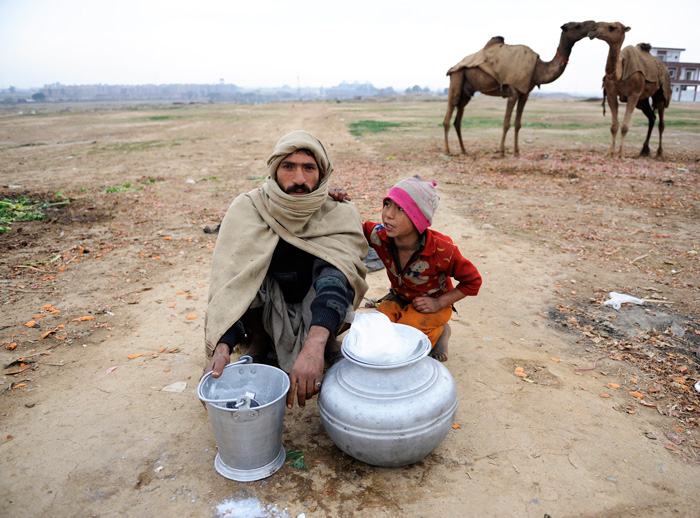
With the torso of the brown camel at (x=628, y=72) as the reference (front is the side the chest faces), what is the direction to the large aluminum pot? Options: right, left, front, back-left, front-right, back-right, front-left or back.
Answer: front-left

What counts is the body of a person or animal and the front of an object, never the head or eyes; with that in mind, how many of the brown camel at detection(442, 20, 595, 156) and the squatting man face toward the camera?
1

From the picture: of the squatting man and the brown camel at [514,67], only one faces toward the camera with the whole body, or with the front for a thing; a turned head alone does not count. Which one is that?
the squatting man

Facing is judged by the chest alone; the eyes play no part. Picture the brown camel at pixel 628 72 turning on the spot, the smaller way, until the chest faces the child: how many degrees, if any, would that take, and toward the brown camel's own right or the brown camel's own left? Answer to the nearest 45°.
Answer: approximately 45° to the brown camel's own left

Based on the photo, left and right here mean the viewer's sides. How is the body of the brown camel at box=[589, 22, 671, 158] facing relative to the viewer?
facing the viewer and to the left of the viewer

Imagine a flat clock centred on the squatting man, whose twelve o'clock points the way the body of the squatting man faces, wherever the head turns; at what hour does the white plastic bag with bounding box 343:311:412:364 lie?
The white plastic bag is roughly at 11 o'clock from the squatting man.

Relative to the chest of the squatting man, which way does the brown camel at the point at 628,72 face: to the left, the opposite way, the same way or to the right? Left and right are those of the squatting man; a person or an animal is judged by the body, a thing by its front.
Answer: to the right

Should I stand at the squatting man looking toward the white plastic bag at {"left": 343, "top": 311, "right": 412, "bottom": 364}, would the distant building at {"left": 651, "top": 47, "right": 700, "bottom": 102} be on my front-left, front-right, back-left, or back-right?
back-left

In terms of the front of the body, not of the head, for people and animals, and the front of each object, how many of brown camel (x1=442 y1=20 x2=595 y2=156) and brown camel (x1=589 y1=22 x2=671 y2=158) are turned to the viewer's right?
1

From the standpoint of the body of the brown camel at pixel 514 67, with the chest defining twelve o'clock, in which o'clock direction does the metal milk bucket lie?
The metal milk bucket is roughly at 3 o'clock from the brown camel.

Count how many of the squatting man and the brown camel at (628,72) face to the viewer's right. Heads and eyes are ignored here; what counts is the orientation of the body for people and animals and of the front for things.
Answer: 0

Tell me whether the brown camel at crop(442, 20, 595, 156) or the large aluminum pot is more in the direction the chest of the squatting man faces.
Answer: the large aluminum pot

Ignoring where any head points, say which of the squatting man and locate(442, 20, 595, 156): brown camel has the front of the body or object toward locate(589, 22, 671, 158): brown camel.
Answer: locate(442, 20, 595, 156): brown camel

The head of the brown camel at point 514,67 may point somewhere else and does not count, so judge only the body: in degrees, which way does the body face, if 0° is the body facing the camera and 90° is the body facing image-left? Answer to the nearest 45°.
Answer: approximately 270°

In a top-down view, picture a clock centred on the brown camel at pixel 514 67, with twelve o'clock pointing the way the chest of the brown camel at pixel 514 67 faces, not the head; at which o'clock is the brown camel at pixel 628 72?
the brown camel at pixel 628 72 is roughly at 12 o'clock from the brown camel at pixel 514 67.

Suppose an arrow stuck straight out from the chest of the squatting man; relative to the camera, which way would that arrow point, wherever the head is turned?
toward the camera
